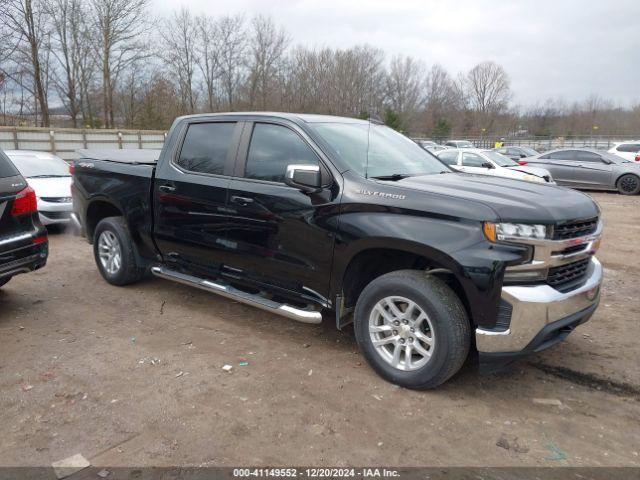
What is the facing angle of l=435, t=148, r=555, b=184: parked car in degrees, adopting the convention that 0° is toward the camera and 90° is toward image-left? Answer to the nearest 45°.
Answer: approximately 315°

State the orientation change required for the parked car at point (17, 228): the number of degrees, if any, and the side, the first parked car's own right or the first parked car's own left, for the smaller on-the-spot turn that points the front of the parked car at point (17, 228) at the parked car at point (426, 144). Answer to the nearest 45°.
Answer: approximately 90° to the first parked car's own right

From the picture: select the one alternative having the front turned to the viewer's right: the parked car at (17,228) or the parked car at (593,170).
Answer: the parked car at (593,170)

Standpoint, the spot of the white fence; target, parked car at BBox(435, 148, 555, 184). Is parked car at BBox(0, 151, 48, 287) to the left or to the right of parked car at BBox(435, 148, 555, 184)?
right

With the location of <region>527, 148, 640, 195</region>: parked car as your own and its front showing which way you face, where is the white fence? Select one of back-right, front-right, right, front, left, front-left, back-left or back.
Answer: back

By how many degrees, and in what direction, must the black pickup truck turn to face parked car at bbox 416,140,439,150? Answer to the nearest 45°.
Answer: approximately 135° to its left

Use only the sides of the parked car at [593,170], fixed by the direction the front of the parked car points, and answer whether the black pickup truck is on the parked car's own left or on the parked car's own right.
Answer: on the parked car's own right

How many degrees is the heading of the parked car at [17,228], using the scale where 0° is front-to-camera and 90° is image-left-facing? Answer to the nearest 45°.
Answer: approximately 135°

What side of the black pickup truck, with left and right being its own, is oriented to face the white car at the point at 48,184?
back
